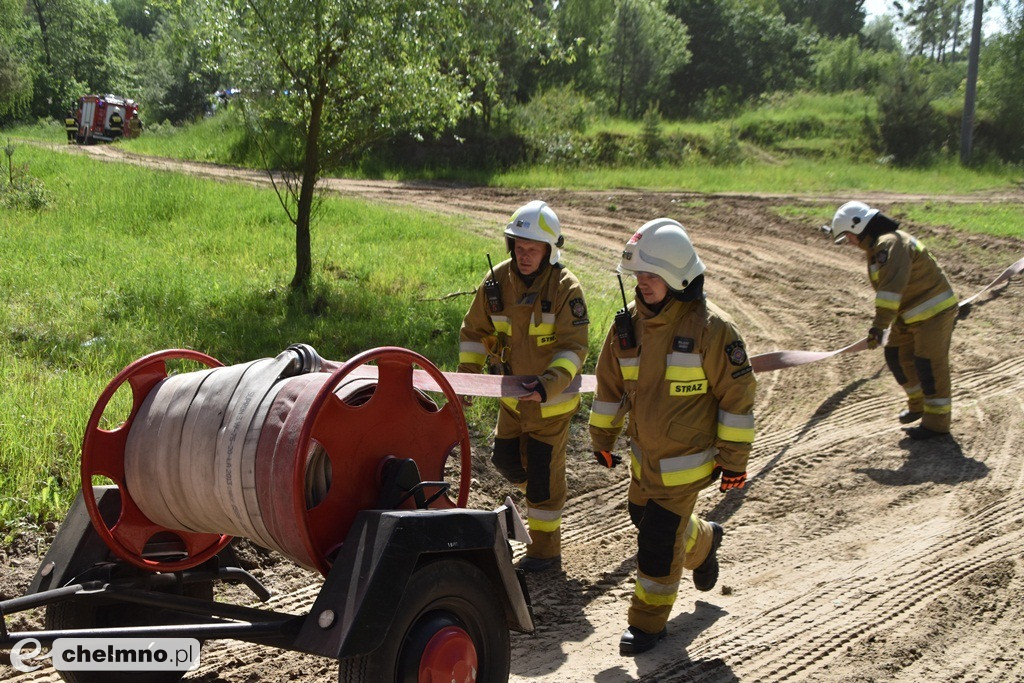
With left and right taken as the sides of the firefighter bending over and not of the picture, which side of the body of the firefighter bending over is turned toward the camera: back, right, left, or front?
left

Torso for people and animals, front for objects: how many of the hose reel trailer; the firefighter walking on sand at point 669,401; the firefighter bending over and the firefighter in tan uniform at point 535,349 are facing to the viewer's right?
0

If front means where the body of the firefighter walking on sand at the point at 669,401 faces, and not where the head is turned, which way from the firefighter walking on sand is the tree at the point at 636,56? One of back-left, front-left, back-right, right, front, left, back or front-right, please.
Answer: back-right

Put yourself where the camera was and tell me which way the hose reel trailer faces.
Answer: facing the viewer and to the left of the viewer

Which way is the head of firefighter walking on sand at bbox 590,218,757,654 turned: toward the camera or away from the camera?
toward the camera

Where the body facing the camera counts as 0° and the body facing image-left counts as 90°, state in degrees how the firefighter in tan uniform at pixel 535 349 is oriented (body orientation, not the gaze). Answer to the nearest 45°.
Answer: approximately 45°

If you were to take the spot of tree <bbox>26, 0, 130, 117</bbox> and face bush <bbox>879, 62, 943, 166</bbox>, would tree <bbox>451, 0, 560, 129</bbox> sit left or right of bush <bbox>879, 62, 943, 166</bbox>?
right

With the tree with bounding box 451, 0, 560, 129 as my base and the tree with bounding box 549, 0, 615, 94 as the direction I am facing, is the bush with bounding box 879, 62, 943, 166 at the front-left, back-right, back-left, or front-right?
front-right

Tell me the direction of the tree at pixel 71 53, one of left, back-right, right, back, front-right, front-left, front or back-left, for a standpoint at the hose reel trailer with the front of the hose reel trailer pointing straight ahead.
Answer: back-right

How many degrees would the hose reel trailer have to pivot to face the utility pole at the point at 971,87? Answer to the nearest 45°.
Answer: approximately 180°
